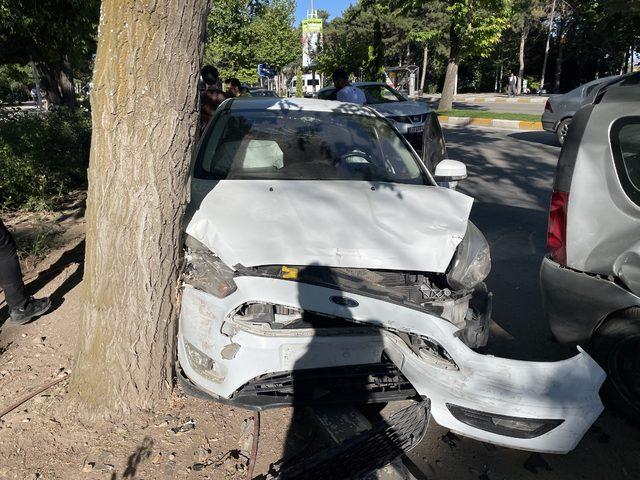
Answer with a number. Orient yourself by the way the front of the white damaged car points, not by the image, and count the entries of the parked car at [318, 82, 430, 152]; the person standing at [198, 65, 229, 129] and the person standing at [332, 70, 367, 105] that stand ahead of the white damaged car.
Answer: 0

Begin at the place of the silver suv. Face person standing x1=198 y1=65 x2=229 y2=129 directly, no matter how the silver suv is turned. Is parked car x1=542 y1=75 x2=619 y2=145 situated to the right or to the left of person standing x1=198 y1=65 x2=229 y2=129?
right

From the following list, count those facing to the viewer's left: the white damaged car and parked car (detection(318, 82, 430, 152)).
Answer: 0

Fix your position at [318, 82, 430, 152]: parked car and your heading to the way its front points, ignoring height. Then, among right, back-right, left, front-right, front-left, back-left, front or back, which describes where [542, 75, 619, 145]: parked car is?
front-left

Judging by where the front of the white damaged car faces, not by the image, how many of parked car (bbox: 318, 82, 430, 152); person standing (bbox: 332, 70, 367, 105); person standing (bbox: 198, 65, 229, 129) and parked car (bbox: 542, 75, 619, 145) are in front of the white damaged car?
0

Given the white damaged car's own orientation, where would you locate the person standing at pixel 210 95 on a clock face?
The person standing is roughly at 5 o'clock from the white damaged car.

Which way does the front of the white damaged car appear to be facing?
toward the camera

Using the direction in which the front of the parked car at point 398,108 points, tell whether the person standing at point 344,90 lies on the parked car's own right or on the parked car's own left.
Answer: on the parked car's own right

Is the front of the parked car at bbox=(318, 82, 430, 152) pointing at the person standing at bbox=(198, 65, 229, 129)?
no

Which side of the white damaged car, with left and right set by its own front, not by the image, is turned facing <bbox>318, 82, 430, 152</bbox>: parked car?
back

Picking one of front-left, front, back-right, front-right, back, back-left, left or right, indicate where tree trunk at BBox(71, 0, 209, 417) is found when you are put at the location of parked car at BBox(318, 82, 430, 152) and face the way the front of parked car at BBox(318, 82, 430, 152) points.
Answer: front-right

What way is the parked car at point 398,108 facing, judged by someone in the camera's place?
facing the viewer and to the right of the viewer

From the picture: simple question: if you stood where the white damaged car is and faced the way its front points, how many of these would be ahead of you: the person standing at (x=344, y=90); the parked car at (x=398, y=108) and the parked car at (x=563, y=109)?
0
